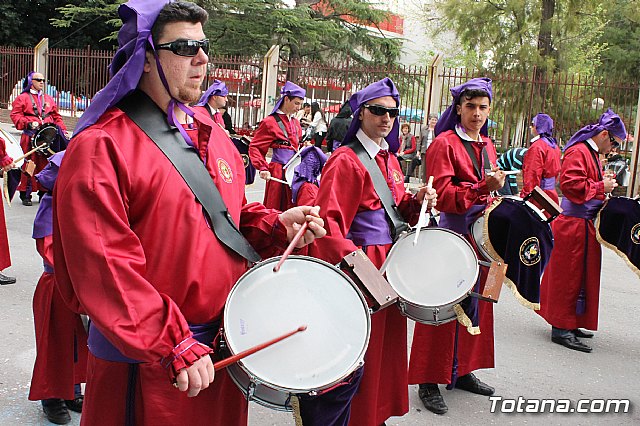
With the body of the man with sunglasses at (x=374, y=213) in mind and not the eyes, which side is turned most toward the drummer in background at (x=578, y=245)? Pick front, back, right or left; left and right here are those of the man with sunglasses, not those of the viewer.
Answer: left

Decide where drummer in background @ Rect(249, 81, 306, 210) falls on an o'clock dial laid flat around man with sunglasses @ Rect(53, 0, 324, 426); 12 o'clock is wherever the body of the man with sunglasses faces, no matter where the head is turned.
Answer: The drummer in background is roughly at 8 o'clock from the man with sunglasses.

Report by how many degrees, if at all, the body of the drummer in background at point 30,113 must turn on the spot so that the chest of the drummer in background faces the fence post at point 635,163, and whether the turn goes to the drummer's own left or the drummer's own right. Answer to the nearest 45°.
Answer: approximately 45° to the drummer's own left

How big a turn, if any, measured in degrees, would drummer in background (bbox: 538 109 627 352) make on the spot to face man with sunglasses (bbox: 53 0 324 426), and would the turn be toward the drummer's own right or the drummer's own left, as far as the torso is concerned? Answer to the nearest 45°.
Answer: approximately 90° to the drummer's own right

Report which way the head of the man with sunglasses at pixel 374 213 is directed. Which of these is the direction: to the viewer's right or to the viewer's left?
to the viewer's right

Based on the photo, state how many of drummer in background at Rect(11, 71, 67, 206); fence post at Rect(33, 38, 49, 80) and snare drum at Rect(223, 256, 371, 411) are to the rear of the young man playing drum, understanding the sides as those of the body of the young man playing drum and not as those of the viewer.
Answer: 2
